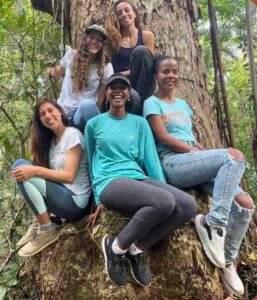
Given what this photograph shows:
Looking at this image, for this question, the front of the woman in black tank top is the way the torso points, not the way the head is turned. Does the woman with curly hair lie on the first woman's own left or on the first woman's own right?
on the first woman's own right

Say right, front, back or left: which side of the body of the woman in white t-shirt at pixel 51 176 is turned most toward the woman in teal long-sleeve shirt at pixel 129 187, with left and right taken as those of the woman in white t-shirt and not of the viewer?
left

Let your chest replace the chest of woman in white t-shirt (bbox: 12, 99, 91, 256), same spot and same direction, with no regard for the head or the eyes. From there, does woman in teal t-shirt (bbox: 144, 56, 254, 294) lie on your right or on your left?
on your left

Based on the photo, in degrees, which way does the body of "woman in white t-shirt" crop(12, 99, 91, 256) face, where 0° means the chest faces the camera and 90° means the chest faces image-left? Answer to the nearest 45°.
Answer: approximately 45°

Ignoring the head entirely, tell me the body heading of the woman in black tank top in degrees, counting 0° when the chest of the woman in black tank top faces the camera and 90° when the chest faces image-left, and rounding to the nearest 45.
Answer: approximately 0°
